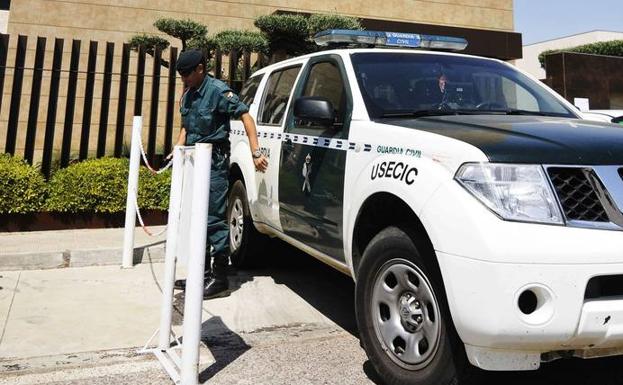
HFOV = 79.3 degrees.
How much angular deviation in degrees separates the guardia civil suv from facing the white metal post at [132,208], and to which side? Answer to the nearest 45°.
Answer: approximately 180°

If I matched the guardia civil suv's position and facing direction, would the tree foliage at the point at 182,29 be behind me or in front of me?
behind

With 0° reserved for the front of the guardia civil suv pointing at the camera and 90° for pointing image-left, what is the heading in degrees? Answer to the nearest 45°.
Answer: approximately 315°

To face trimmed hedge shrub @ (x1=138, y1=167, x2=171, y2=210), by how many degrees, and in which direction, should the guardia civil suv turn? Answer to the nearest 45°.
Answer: approximately 180°

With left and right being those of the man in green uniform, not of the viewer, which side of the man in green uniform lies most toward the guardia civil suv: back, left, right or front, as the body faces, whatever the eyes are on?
left
